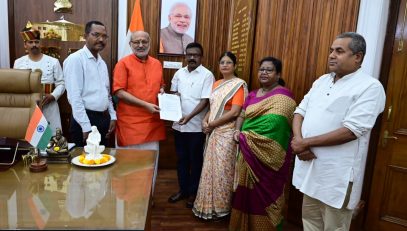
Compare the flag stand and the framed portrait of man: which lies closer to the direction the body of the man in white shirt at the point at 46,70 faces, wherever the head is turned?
the flag stand

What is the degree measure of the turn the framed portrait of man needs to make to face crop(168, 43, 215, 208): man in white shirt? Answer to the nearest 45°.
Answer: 0° — it already faces them

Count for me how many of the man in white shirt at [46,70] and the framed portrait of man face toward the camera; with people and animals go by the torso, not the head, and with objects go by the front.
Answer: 2

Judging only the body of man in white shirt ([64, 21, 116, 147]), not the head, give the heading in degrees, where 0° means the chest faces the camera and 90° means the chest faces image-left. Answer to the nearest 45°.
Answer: approximately 315°

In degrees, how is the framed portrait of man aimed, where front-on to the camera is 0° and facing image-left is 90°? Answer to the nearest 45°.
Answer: approximately 0°

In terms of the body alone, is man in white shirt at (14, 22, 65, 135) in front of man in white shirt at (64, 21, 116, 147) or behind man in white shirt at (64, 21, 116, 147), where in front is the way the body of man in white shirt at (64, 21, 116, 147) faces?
behind

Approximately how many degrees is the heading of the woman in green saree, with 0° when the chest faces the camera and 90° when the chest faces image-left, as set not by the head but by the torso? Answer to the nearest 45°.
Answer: approximately 45°

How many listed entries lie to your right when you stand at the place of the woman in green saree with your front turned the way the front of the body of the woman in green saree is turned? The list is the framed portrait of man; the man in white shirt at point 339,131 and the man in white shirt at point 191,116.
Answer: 2
